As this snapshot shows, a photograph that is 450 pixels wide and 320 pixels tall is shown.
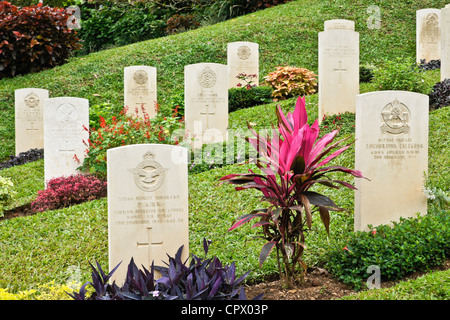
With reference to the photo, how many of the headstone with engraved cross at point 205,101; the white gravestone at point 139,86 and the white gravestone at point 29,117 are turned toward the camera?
3

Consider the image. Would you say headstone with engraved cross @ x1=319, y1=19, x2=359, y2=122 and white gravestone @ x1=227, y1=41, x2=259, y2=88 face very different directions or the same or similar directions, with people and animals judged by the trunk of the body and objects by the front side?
same or similar directions

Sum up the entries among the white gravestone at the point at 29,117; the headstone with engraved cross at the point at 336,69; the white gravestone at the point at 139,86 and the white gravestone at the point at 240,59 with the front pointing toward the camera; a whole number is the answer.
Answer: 4

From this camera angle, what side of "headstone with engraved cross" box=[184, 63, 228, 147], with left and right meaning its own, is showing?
front

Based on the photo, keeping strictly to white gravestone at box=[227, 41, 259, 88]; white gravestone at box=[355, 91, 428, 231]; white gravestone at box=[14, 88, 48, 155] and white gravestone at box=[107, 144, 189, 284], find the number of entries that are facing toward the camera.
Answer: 4

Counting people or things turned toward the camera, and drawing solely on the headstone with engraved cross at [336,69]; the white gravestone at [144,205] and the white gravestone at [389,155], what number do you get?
3

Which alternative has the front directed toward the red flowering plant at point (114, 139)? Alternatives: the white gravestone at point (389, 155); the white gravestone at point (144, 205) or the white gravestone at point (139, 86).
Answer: the white gravestone at point (139, 86)

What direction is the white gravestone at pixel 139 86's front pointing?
toward the camera

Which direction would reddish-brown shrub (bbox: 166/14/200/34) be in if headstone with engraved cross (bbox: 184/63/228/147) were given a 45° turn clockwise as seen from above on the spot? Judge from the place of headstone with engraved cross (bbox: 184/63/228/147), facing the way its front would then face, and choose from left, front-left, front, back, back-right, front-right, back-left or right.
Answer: back-right

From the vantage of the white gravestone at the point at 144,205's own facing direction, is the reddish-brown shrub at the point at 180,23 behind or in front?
behind

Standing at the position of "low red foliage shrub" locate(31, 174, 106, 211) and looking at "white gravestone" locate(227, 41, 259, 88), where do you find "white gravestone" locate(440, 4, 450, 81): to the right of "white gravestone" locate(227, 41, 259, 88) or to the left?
right

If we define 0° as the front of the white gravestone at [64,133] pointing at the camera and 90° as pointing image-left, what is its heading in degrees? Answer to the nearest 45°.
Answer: approximately 0°

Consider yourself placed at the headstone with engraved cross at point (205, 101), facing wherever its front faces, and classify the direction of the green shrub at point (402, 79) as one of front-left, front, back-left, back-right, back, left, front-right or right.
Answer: left

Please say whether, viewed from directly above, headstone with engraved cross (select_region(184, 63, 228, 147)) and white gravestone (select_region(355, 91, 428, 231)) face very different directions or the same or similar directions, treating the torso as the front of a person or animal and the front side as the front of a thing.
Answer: same or similar directions

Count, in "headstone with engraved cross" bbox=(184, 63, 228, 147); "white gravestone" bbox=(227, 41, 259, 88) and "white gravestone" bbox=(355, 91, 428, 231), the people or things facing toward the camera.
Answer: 3

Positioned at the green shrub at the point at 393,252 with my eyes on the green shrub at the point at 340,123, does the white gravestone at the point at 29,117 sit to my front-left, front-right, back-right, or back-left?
front-left

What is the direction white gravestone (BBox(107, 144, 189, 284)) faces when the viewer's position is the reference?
facing the viewer
